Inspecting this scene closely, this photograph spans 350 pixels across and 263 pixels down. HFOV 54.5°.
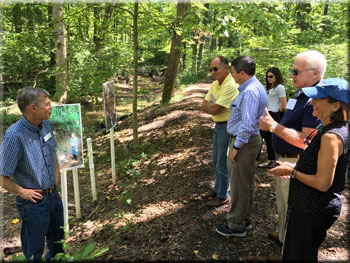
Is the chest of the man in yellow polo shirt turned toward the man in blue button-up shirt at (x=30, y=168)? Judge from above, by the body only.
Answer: yes

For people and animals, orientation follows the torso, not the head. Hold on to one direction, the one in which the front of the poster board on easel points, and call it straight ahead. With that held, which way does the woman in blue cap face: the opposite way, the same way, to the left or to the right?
the opposite way

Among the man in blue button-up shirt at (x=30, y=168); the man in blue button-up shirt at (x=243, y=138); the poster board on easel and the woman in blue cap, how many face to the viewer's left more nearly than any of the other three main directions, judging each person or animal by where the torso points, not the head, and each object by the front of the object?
2

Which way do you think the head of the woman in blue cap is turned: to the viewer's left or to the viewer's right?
to the viewer's left

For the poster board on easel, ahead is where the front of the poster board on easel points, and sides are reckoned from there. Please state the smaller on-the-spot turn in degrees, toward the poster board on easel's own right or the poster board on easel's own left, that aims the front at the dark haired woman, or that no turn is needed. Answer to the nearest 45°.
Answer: approximately 45° to the poster board on easel's own left

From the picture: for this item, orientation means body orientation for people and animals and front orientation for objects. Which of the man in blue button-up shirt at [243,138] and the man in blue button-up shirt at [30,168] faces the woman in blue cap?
the man in blue button-up shirt at [30,168]

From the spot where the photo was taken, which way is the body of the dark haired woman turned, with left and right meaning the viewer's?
facing the viewer and to the left of the viewer

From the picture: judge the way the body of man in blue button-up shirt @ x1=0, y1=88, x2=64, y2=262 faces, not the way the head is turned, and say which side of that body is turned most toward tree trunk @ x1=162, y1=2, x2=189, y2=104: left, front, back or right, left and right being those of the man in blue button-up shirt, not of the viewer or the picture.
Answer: left

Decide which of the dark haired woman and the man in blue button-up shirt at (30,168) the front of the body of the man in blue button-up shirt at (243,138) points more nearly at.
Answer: the man in blue button-up shirt

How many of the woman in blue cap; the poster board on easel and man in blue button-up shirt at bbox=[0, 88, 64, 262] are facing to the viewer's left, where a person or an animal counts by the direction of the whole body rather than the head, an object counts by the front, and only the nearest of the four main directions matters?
1

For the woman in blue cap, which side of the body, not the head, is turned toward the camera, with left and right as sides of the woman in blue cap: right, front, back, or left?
left

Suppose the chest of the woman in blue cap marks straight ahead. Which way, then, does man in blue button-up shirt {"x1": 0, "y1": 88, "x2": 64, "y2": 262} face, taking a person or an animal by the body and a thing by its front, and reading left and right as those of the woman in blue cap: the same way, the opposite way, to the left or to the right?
the opposite way

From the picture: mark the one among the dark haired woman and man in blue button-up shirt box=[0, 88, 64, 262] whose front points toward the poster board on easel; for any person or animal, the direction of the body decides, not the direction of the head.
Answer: the dark haired woman

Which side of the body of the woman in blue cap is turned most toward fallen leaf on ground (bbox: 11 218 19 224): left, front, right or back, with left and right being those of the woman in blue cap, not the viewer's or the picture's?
front

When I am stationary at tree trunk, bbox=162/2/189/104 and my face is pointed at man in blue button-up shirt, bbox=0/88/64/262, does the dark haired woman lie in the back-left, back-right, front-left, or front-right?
front-left

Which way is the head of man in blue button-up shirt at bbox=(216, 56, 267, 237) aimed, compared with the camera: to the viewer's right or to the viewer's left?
to the viewer's left

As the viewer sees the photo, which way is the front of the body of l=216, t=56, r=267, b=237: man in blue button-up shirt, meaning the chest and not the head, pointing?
to the viewer's left
